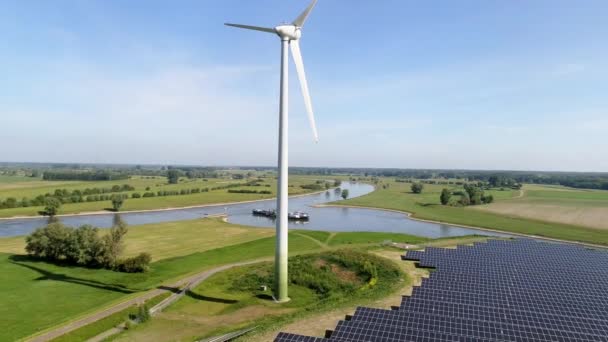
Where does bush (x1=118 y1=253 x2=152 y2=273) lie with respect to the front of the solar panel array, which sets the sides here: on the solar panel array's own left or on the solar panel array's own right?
on the solar panel array's own right

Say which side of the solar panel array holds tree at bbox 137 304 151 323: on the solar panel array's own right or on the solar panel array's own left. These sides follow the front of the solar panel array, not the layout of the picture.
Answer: on the solar panel array's own right

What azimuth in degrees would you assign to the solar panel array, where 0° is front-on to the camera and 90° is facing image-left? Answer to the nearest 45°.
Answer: approximately 0°
